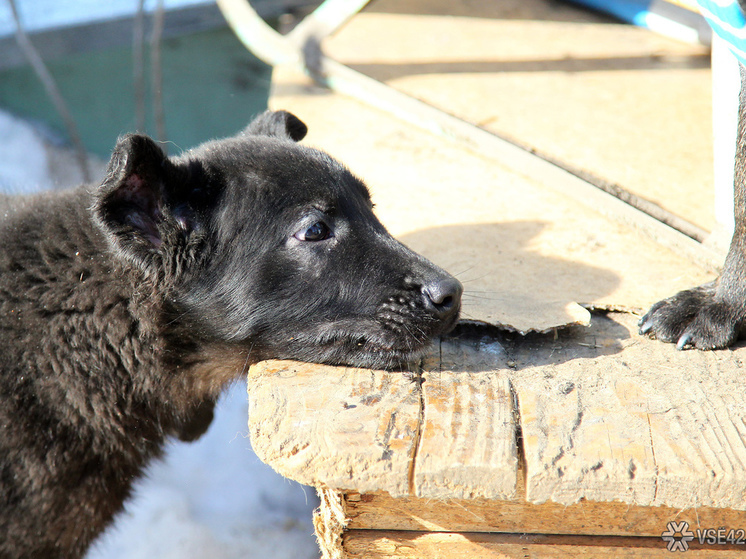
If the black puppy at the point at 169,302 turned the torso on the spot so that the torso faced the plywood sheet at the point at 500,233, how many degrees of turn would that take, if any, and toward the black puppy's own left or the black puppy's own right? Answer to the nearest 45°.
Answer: approximately 45° to the black puppy's own left

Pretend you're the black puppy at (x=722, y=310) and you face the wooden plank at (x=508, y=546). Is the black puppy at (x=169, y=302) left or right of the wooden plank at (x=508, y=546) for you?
right

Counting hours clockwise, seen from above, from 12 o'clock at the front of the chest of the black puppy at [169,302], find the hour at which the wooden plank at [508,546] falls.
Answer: The wooden plank is roughly at 1 o'clock from the black puppy.

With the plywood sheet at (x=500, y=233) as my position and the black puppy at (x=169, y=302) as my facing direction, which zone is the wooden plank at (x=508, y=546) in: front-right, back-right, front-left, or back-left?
front-left

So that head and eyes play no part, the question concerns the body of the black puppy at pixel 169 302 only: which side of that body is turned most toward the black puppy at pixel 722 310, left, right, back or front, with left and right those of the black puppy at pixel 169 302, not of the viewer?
front

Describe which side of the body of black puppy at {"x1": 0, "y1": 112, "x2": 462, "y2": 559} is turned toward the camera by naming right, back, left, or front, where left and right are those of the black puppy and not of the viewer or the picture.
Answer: right

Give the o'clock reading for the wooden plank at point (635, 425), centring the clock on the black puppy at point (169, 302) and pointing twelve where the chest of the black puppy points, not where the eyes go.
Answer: The wooden plank is roughly at 1 o'clock from the black puppy.

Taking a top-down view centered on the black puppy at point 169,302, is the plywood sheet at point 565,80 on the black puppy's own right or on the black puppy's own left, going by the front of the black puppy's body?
on the black puppy's own left
